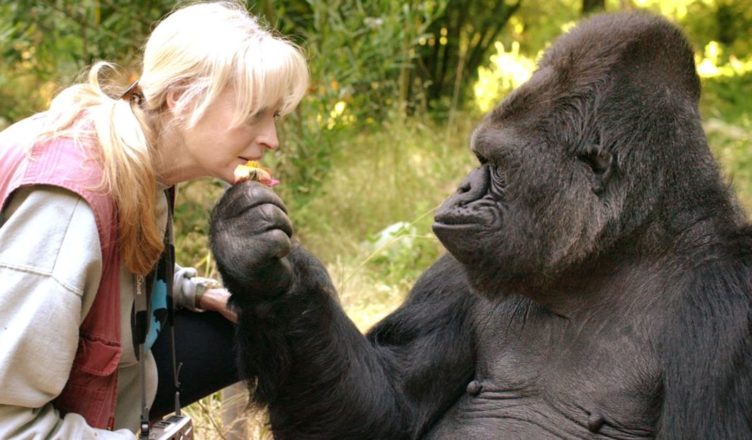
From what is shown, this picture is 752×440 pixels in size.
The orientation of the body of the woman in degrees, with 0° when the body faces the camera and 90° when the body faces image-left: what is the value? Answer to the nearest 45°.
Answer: approximately 270°

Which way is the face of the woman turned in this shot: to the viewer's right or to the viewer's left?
to the viewer's right

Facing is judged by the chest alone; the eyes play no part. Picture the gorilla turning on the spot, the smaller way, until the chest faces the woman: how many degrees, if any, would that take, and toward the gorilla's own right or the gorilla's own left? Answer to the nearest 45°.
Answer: approximately 45° to the gorilla's own right

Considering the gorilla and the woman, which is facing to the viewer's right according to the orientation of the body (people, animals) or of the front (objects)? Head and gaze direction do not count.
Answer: the woman

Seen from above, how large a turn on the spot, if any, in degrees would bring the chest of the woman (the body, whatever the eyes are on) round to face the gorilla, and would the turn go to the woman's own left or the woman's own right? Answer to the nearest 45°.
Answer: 0° — they already face it

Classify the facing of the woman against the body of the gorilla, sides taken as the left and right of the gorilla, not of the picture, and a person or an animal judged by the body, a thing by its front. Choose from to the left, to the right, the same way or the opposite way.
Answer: the opposite way

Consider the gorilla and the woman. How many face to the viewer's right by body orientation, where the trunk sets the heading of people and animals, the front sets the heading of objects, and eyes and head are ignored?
1

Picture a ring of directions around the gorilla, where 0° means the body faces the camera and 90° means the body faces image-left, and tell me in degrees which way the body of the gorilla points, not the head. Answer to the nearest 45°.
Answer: approximately 45°
